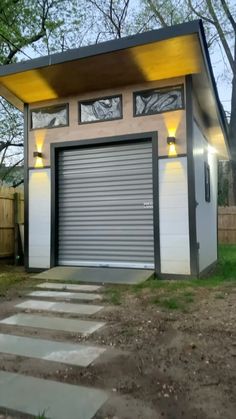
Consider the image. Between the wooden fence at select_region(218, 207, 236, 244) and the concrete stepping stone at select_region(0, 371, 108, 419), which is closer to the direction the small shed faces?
the concrete stepping stone

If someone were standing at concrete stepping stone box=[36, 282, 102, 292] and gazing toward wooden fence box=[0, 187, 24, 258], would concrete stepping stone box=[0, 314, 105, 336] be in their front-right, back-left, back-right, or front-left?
back-left

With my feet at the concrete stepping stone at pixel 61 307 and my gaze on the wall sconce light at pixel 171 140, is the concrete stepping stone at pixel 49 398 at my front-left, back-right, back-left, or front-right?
back-right

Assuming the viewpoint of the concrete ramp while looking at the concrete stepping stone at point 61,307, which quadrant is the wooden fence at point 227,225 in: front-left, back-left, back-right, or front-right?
back-left

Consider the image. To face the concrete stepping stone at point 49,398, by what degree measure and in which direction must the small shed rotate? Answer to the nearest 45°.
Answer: approximately 45° to its left

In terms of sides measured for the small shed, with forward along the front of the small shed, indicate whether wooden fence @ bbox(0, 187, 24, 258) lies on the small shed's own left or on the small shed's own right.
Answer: on the small shed's own right

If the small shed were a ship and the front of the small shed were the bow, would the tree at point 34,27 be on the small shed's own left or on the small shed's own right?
on the small shed's own right

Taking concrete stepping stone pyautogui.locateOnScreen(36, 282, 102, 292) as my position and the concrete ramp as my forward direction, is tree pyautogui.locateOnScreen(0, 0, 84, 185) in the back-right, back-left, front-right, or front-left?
front-left

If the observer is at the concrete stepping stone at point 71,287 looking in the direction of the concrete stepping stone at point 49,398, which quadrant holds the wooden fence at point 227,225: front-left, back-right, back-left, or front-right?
back-left

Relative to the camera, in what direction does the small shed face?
facing the viewer and to the left of the viewer
